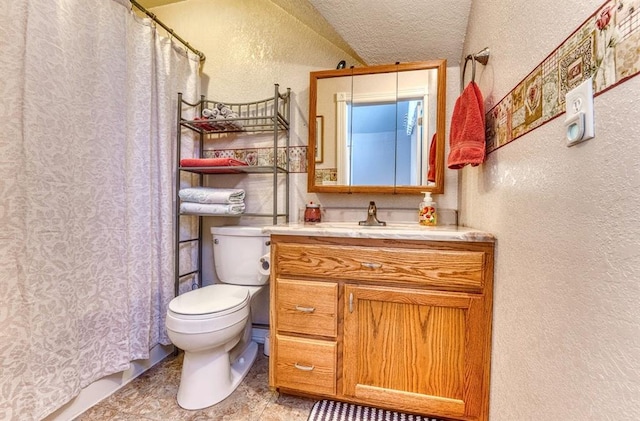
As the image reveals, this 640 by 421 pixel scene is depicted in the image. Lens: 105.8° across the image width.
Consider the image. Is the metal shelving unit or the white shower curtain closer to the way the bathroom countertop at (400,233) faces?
the white shower curtain

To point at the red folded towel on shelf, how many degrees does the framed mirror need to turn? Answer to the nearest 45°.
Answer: approximately 90° to its right

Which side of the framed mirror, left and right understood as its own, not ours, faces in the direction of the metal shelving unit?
right

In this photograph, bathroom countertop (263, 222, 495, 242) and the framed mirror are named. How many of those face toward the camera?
2

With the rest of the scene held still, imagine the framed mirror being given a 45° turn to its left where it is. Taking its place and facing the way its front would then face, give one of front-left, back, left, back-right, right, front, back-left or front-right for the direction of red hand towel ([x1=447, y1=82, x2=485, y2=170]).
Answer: front

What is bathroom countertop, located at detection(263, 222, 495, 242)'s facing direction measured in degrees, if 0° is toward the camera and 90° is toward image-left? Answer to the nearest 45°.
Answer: approximately 0°

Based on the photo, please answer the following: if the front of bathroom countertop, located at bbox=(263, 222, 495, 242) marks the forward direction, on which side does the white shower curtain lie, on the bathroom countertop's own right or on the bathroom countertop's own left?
on the bathroom countertop's own right

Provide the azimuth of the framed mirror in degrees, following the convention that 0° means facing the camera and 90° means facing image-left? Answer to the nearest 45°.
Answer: approximately 0°
